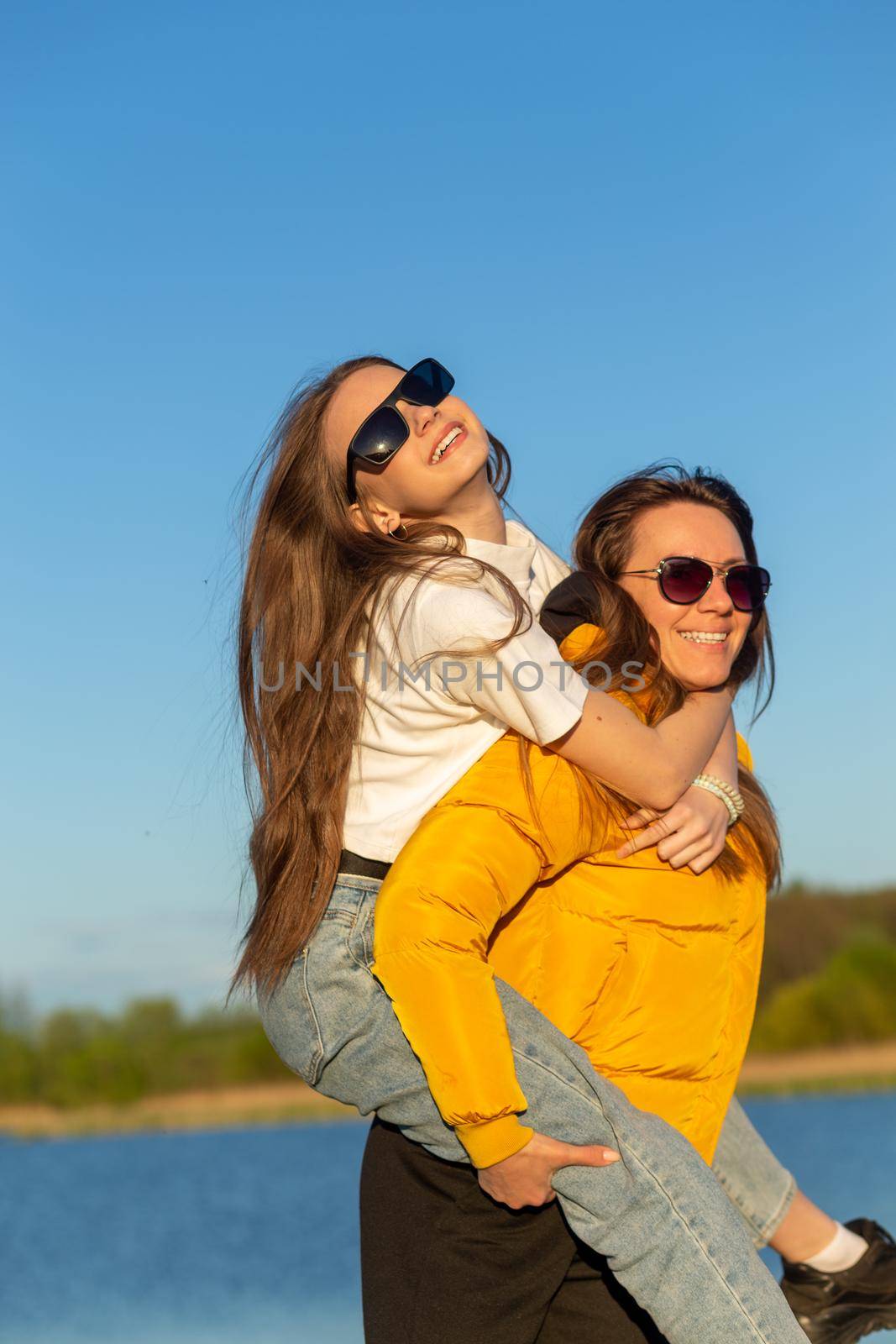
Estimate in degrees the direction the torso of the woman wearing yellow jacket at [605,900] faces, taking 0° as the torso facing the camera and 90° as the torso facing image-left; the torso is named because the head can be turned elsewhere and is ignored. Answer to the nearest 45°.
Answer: approximately 315°

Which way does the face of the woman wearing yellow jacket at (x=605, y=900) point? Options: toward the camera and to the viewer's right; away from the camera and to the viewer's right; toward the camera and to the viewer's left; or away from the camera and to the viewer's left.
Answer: toward the camera and to the viewer's right
